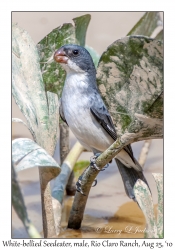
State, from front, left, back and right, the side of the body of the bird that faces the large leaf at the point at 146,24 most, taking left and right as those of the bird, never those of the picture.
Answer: back

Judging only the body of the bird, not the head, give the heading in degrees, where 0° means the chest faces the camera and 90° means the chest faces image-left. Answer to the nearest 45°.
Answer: approximately 45°

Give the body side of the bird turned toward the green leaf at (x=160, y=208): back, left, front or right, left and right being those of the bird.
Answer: left
